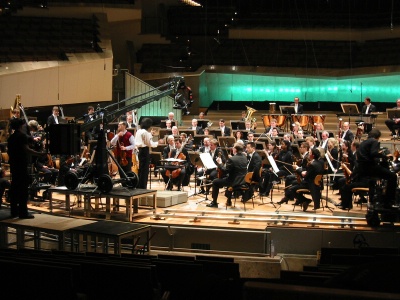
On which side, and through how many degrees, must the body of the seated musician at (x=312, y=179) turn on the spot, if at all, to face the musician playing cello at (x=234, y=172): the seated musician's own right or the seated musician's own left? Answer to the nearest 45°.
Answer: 0° — they already face them

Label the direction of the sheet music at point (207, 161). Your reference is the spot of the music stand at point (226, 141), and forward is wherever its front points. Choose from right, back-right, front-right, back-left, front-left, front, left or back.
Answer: back

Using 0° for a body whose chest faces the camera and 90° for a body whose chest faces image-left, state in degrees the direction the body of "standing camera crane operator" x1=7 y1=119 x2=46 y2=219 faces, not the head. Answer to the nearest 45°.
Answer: approximately 270°

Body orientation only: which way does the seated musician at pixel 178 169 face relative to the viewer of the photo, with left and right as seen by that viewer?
facing the viewer and to the left of the viewer

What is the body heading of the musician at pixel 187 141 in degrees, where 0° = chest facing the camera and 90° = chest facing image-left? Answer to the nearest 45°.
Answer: approximately 45°

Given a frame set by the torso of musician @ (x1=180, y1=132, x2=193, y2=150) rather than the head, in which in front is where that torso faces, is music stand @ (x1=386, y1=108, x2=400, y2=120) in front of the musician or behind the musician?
behind

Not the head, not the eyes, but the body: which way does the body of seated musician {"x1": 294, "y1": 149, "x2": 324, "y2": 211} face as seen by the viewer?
to the viewer's left

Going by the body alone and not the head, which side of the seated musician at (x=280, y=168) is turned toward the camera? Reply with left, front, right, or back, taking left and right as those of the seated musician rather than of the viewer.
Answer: left
